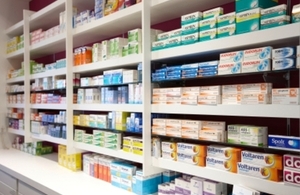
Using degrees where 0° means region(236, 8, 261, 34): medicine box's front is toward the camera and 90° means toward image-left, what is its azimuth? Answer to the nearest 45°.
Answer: approximately 45°

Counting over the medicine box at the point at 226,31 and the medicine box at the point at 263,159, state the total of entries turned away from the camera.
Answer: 0

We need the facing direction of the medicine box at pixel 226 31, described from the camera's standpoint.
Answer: facing the viewer and to the left of the viewer

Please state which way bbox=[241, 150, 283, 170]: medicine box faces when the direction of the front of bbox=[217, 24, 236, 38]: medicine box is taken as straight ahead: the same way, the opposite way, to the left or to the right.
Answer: the same way

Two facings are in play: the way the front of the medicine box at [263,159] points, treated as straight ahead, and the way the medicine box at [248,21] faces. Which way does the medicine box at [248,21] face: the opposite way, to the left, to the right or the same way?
the same way

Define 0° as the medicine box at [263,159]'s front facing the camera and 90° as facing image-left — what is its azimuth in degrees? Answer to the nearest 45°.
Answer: approximately 45°

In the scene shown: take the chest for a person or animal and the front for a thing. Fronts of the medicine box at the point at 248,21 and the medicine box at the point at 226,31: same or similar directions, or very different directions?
same or similar directions
